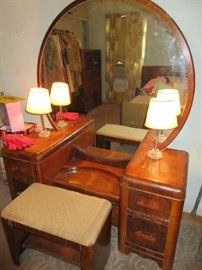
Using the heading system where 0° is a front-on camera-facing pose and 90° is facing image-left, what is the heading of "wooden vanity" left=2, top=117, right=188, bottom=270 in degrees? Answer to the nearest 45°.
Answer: approximately 45°
